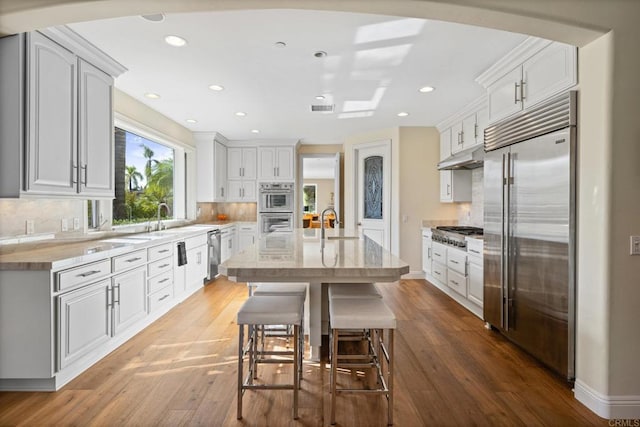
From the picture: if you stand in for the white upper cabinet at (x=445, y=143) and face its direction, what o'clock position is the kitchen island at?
The kitchen island is roughly at 11 o'clock from the white upper cabinet.

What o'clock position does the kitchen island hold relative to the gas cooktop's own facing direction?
The kitchen island is roughly at 11 o'clock from the gas cooktop.

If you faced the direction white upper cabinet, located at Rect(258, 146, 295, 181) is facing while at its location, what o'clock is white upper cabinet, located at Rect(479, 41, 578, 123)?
white upper cabinet, located at Rect(479, 41, 578, 123) is roughly at 11 o'clock from white upper cabinet, located at Rect(258, 146, 295, 181).

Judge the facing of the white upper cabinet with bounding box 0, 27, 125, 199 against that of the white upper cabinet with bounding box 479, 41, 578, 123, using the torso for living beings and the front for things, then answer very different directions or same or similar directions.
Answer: very different directions

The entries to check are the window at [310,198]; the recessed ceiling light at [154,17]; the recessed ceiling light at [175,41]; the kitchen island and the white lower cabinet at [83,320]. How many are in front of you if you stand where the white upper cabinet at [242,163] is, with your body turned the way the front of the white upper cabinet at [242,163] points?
4

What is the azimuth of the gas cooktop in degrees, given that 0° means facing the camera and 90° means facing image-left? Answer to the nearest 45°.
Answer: approximately 45°

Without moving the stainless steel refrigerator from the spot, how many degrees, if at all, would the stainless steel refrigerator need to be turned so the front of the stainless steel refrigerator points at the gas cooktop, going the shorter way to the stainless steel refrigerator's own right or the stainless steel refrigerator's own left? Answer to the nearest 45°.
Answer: approximately 90° to the stainless steel refrigerator's own right

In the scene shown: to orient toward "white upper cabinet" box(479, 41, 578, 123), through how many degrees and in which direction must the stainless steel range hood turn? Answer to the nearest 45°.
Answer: approximately 45° to its left

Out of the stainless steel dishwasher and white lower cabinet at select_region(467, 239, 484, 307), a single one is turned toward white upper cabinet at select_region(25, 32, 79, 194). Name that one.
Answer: the white lower cabinet

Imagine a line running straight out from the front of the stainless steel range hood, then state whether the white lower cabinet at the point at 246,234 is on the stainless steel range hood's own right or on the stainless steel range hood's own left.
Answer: on the stainless steel range hood's own right
